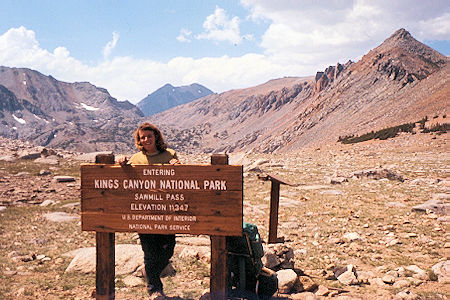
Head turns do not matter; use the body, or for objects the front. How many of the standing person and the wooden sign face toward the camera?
2

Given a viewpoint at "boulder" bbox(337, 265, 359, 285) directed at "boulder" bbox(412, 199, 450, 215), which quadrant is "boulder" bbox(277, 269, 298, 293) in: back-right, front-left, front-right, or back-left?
back-left

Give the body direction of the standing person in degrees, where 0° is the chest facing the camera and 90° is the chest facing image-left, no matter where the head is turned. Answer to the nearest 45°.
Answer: approximately 0°

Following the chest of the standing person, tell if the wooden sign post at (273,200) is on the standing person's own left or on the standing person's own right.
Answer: on the standing person's own left

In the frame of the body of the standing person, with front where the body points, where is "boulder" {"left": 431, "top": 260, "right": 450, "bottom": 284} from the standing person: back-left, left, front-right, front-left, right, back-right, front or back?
left

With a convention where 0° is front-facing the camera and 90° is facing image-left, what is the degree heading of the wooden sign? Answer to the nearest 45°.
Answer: approximately 0°

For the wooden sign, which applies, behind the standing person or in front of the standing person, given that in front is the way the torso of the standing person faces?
in front
